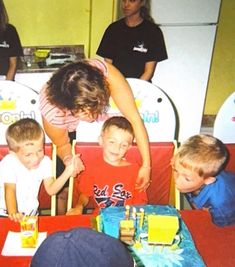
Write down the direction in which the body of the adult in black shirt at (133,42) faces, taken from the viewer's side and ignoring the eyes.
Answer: toward the camera

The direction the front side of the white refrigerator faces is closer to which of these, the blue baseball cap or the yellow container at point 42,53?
the blue baseball cap

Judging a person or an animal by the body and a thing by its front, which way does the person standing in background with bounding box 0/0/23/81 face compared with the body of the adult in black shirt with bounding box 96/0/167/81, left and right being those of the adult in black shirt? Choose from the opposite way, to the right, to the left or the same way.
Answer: the same way

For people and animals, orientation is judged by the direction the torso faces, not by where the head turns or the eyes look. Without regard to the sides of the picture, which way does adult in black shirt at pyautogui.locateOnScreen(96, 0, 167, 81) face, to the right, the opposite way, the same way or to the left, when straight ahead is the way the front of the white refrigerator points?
the same way

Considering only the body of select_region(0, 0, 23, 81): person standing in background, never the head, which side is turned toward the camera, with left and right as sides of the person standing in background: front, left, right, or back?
front

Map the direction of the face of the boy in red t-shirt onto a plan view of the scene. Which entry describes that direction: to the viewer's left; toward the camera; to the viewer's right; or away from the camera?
toward the camera

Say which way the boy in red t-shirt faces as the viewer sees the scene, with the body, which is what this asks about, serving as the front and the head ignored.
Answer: toward the camera

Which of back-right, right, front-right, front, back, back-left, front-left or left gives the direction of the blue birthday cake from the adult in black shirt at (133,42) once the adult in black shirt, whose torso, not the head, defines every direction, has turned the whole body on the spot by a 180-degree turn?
back

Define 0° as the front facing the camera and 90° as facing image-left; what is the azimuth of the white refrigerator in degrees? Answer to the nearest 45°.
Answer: approximately 0°

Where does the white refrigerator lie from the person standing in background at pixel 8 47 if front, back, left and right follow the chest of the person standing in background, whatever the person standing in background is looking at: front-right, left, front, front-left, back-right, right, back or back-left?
left

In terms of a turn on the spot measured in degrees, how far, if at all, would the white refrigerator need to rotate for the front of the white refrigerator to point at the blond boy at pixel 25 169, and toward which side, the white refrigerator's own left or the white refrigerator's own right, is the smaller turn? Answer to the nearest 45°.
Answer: approximately 45° to the white refrigerator's own right

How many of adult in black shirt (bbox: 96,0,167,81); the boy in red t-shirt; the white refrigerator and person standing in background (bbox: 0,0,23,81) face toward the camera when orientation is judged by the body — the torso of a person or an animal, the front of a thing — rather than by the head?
4

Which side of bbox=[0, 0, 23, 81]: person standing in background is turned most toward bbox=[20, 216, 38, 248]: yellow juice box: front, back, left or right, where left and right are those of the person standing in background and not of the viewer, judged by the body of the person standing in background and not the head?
front
